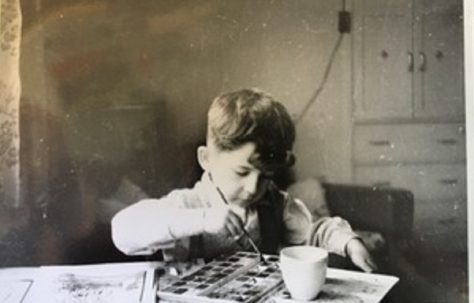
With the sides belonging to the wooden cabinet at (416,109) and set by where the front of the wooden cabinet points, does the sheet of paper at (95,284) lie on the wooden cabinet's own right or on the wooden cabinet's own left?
on the wooden cabinet's own right

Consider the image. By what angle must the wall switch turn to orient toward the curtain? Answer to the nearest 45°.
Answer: approximately 90° to its right

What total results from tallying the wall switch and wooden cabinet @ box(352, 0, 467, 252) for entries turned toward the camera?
2
